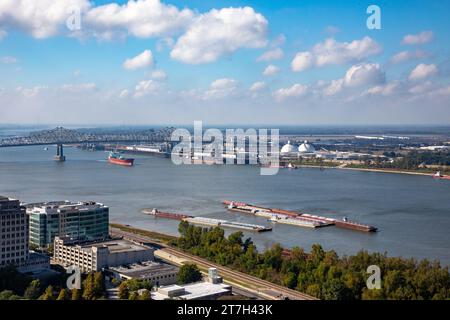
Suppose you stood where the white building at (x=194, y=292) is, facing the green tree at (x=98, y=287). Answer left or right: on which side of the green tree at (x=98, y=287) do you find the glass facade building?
right
